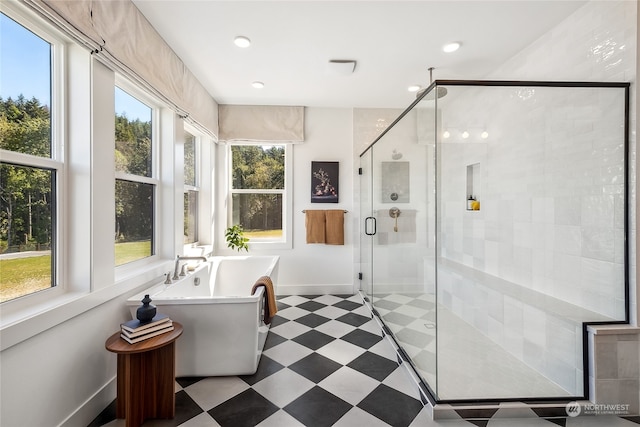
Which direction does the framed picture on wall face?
toward the camera

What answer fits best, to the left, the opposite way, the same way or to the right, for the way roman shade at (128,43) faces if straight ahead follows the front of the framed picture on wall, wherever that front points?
to the left

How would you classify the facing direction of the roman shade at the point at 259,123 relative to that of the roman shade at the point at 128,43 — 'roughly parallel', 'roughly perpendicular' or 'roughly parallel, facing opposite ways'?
roughly perpendicular

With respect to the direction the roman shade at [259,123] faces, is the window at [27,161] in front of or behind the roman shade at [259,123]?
in front

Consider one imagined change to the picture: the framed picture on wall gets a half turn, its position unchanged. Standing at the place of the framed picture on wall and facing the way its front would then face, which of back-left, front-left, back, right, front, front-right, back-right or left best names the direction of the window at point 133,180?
back-left

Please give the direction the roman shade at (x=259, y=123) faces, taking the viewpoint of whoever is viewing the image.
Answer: facing the viewer

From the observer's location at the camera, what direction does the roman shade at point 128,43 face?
facing the viewer and to the right of the viewer

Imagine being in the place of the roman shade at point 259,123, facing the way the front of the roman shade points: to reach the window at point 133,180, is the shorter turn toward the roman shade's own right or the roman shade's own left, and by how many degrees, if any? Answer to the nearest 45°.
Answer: approximately 45° to the roman shade's own right

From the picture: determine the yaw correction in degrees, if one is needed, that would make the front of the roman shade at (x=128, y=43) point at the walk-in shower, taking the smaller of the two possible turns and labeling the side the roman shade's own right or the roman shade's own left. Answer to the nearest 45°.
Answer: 0° — it already faces it

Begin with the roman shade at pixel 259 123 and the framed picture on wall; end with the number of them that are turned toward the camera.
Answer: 2

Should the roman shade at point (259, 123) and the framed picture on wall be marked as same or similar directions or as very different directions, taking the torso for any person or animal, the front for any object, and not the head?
same or similar directions

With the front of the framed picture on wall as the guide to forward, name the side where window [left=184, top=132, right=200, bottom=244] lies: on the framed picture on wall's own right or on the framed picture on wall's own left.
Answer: on the framed picture on wall's own right

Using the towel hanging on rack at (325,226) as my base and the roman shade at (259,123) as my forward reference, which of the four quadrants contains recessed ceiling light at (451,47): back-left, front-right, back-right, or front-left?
back-left

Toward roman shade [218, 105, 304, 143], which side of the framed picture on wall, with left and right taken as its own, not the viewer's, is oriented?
right

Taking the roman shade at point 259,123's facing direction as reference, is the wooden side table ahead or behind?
ahead
